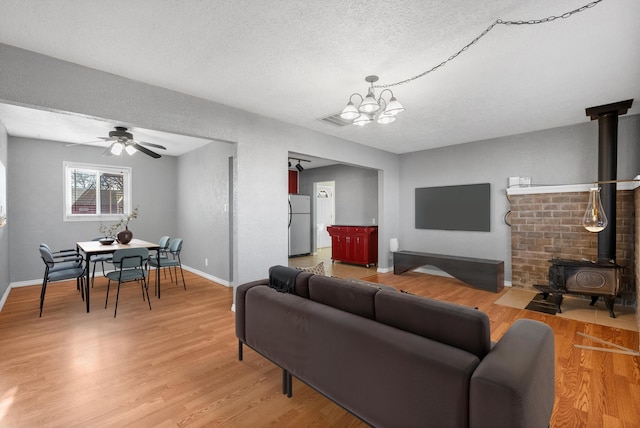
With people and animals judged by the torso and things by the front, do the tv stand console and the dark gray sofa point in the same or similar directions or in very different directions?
very different directions

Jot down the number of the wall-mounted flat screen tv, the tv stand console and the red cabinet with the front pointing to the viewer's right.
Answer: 0

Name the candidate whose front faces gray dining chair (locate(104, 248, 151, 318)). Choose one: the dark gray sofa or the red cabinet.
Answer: the red cabinet

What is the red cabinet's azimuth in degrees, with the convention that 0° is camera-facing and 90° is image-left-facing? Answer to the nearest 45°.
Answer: approximately 45°

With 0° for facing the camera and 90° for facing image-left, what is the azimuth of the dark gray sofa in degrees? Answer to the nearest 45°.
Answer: approximately 225°

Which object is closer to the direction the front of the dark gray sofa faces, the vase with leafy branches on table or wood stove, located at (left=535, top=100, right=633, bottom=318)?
the wood stove

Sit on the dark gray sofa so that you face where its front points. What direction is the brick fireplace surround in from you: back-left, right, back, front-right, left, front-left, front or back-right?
front

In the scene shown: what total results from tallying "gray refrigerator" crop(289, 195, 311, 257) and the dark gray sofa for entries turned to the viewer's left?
0

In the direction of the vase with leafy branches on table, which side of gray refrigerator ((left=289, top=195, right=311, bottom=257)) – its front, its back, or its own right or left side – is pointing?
right

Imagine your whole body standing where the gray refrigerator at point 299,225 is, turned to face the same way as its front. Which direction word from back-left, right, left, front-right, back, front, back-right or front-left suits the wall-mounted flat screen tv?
front

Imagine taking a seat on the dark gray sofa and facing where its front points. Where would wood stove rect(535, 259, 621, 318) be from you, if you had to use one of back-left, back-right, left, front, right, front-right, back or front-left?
front

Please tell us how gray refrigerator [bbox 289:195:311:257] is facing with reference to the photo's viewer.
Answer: facing the viewer and to the right of the viewer

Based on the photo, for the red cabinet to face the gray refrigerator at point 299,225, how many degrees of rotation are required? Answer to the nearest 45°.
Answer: approximately 90° to its right

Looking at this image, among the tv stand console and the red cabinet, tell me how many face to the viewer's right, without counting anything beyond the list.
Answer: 0

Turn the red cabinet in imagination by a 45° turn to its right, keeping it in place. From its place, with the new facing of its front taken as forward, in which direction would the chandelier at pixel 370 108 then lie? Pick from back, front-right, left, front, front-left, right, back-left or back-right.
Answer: left

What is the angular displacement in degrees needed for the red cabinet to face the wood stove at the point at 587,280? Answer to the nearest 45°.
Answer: approximately 90° to its left

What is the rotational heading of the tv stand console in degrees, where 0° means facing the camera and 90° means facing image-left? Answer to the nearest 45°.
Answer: approximately 45°

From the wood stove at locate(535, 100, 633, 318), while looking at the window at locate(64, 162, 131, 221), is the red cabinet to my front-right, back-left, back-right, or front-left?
front-right
